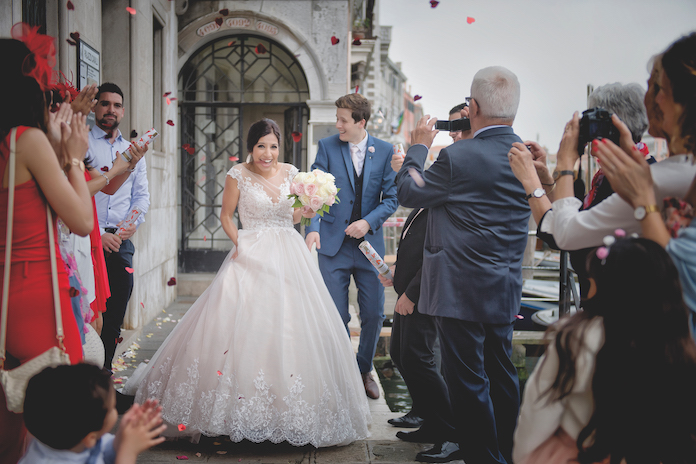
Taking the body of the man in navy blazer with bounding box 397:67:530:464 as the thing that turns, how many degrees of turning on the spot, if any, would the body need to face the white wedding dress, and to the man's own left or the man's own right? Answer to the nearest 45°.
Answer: approximately 45° to the man's own left

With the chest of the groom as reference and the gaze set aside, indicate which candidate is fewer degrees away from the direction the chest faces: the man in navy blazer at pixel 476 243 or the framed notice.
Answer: the man in navy blazer

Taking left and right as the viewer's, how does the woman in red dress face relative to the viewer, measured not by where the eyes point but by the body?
facing away from the viewer and to the right of the viewer

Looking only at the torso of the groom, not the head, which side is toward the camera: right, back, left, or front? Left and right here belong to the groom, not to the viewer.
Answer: front

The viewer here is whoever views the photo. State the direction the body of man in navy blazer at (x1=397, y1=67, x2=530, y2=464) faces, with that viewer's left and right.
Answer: facing away from the viewer and to the left of the viewer

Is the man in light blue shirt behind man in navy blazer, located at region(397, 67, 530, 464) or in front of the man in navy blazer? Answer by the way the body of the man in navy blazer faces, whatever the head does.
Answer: in front

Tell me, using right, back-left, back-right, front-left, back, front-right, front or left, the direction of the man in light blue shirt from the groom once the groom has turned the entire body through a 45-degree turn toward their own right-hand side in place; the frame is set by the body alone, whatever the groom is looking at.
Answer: front-right

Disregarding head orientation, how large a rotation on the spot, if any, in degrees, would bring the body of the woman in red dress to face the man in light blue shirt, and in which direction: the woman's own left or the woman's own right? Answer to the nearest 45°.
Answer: approximately 45° to the woman's own left

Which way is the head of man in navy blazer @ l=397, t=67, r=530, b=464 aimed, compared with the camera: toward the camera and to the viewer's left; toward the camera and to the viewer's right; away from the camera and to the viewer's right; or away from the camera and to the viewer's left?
away from the camera and to the viewer's left

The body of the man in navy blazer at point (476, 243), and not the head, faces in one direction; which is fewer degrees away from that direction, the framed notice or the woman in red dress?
the framed notice

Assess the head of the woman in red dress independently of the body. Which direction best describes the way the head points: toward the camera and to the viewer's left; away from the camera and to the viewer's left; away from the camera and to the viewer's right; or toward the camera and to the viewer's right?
away from the camera and to the viewer's right

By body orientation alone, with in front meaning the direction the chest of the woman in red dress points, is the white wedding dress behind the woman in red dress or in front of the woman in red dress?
in front

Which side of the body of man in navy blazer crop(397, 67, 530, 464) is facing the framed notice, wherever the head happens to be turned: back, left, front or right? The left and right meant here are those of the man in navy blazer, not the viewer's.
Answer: front

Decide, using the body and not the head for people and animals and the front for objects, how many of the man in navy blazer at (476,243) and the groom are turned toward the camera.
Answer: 1

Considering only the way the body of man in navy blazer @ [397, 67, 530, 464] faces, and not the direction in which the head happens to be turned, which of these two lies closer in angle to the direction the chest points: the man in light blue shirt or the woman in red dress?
the man in light blue shirt

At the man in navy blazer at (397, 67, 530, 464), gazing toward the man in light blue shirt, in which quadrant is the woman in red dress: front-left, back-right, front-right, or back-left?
front-left

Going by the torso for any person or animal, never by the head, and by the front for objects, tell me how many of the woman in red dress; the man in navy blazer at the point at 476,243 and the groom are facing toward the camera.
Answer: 1

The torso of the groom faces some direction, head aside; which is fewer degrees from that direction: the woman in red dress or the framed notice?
the woman in red dress
